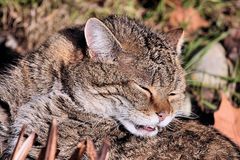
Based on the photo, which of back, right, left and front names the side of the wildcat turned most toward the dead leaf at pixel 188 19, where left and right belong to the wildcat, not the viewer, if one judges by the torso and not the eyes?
left

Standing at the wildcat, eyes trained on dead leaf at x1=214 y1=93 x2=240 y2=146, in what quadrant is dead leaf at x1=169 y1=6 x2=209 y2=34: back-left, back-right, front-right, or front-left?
front-left

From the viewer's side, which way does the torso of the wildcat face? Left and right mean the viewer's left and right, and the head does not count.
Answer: facing the viewer and to the right of the viewer
